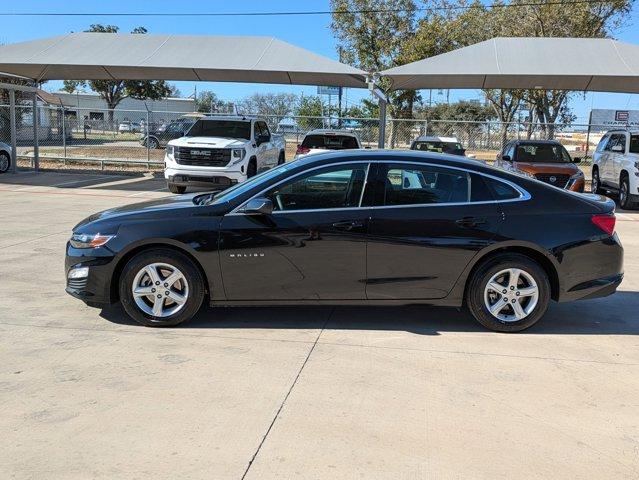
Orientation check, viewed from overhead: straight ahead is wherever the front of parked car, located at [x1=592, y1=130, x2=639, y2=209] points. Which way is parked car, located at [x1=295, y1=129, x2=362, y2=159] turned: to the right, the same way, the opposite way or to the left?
the opposite way

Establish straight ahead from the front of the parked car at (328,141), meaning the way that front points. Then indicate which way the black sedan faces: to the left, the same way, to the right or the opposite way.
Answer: to the left

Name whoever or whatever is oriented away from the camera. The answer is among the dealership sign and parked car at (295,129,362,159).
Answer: the parked car

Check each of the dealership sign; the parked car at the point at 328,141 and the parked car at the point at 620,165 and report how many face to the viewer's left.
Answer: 0

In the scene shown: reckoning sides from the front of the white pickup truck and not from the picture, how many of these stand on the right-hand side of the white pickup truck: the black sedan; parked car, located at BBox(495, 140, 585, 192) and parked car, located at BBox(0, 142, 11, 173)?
1

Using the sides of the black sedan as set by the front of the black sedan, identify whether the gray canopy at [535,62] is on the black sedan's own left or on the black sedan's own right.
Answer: on the black sedan's own right

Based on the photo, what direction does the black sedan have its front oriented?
to the viewer's left

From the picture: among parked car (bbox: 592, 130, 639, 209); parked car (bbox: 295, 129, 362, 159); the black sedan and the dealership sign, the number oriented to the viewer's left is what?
1

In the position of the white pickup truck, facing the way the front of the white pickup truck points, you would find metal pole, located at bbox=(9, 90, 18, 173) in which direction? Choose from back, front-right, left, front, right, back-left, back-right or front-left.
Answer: right

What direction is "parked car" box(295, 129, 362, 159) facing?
away from the camera

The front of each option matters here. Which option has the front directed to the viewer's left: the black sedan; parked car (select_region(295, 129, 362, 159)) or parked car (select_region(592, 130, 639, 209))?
the black sedan

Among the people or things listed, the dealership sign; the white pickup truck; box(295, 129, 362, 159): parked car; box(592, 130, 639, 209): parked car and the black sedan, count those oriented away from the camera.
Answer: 1

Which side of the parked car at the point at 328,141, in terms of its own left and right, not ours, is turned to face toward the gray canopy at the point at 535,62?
right

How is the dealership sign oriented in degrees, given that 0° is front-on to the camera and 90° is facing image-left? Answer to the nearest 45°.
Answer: approximately 0°

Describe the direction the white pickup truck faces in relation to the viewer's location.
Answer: facing the viewer and to the left of the viewer

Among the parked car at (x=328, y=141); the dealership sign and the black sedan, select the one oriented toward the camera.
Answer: the dealership sign

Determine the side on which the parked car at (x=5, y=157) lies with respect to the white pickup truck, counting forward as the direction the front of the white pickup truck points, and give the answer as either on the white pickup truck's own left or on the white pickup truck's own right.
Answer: on the white pickup truck's own right
